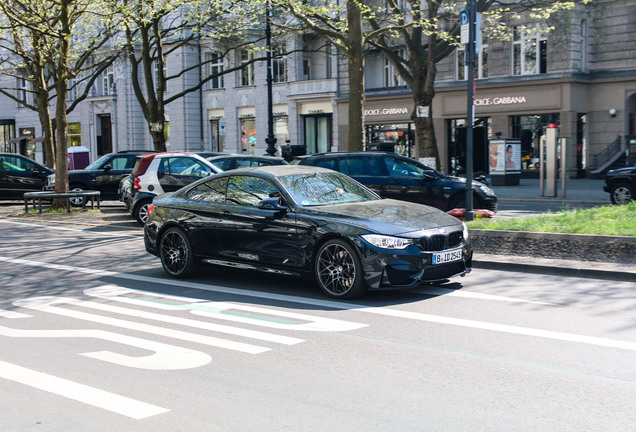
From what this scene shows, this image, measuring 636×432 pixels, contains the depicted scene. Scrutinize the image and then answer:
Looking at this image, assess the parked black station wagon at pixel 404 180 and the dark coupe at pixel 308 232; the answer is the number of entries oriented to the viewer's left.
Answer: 0

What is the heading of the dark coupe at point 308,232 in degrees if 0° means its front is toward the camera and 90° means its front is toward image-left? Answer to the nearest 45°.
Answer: approximately 315°

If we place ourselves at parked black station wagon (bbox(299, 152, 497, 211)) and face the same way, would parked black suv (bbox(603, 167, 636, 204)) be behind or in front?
in front

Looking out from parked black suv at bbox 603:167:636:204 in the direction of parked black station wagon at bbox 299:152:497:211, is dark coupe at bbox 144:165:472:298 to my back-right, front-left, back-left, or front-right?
front-left

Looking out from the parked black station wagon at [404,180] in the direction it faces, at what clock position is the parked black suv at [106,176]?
the parked black suv at [106,176] is roughly at 7 o'clock from the parked black station wagon at [404,180].

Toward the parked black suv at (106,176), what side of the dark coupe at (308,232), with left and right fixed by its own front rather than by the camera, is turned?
back

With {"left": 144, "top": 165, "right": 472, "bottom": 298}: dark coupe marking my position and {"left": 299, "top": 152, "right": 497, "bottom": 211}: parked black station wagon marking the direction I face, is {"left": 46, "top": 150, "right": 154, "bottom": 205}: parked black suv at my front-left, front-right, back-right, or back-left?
front-left

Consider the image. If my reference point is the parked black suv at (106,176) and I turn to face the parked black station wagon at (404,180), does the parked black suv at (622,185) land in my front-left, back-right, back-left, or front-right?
front-left

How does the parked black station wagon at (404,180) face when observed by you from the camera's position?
facing to the right of the viewer

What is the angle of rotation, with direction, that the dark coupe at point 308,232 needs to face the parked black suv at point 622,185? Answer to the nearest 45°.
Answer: approximately 90° to its left

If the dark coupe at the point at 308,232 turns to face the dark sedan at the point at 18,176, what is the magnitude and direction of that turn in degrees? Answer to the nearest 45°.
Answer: approximately 180°
